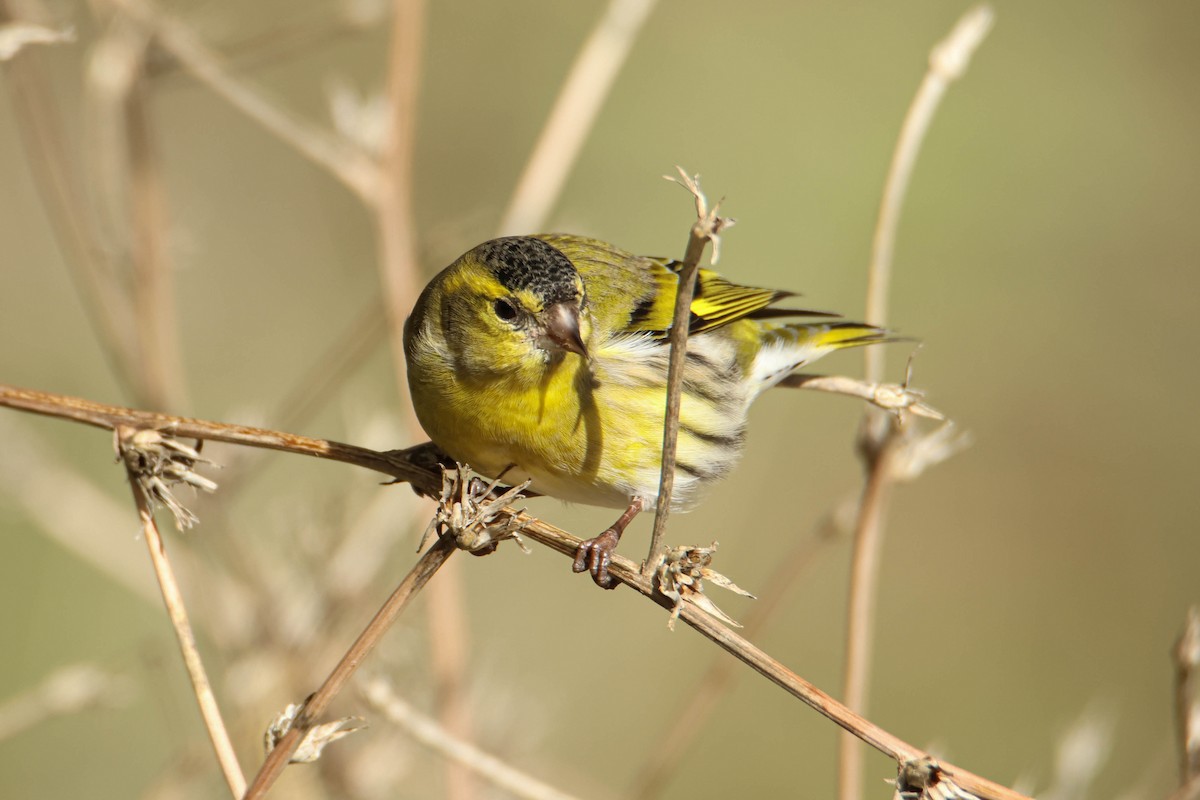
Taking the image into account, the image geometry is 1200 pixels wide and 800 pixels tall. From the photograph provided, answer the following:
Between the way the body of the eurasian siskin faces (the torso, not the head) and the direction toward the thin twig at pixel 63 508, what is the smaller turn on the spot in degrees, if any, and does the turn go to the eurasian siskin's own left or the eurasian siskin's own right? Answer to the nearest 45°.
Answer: approximately 90° to the eurasian siskin's own right

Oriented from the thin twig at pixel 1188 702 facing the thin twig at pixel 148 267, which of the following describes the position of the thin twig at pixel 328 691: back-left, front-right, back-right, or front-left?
front-left

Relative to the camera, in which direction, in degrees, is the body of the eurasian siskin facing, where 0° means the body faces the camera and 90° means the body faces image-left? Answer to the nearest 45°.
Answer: approximately 45°

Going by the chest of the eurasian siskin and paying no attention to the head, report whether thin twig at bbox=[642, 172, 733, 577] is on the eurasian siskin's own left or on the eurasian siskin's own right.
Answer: on the eurasian siskin's own left

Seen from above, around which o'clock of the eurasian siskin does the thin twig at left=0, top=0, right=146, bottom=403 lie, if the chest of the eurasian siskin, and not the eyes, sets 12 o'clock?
The thin twig is roughly at 2 o'clock from the eurasian siskin.

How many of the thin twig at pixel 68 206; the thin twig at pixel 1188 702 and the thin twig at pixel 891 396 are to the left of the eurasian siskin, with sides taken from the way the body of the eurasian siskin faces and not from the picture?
2
